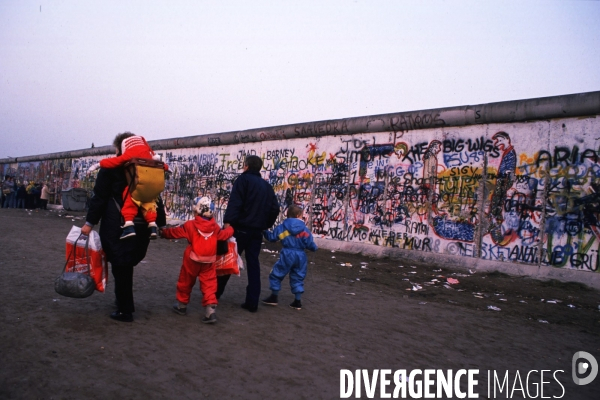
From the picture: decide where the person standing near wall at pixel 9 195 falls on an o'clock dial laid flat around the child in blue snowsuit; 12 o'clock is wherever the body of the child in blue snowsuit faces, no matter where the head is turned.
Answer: The person standing near wall is roughly at 11 o'clock from the child in blue snowsuit.

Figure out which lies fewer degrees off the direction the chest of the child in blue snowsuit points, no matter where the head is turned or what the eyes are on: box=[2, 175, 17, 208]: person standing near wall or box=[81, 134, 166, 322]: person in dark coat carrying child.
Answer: the person standing near wall

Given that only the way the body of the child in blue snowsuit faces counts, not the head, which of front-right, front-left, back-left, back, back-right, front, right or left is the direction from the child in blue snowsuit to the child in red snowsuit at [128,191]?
back-left

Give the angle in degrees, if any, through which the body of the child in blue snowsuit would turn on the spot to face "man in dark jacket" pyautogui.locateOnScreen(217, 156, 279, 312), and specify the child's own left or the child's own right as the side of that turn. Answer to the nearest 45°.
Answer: approximately 135° to the child's own left

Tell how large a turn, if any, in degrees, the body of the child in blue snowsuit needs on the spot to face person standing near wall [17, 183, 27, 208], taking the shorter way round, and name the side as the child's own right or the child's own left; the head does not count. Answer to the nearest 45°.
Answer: approximately 45° to the child's own left

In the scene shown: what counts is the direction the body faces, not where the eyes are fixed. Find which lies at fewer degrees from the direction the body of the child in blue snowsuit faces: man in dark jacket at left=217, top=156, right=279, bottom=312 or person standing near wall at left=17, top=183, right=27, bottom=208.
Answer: the person standing near wall

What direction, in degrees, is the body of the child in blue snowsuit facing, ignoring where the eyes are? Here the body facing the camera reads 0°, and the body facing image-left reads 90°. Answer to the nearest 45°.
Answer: approximately 180°

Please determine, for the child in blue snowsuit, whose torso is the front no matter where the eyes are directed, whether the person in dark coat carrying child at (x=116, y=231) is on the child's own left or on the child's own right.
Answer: on the child's own left

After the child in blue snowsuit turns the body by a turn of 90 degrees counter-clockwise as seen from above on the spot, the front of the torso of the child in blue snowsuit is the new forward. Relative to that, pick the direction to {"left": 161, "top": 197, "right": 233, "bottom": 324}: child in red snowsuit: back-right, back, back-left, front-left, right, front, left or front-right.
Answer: front-left
